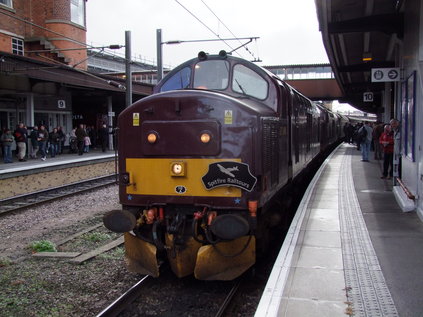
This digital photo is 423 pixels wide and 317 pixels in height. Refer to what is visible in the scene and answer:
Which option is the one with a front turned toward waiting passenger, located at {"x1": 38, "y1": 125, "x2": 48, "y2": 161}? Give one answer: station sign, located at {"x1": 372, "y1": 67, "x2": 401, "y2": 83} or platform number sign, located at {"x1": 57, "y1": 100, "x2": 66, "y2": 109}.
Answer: the platform number sign

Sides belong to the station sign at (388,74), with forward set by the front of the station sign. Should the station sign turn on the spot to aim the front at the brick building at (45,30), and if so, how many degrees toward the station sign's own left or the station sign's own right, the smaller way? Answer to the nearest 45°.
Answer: approximately 135° to the station sign's own right

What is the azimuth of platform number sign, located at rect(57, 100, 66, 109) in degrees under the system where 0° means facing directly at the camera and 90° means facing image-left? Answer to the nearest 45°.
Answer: approximately 0°

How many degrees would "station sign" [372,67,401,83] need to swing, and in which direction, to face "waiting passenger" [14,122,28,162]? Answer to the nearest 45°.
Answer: approximately 90° to its right

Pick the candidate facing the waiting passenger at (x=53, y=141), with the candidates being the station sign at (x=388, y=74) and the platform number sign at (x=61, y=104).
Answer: the platform number sign

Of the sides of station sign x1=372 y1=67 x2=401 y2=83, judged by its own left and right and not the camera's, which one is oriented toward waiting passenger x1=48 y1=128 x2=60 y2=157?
right

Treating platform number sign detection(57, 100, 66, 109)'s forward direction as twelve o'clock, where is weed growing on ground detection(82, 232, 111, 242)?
The weed growing on ground is roughly at 12 o'clock from the platform number sign.

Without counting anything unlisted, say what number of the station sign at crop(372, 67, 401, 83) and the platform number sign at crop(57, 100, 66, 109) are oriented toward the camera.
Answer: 2
